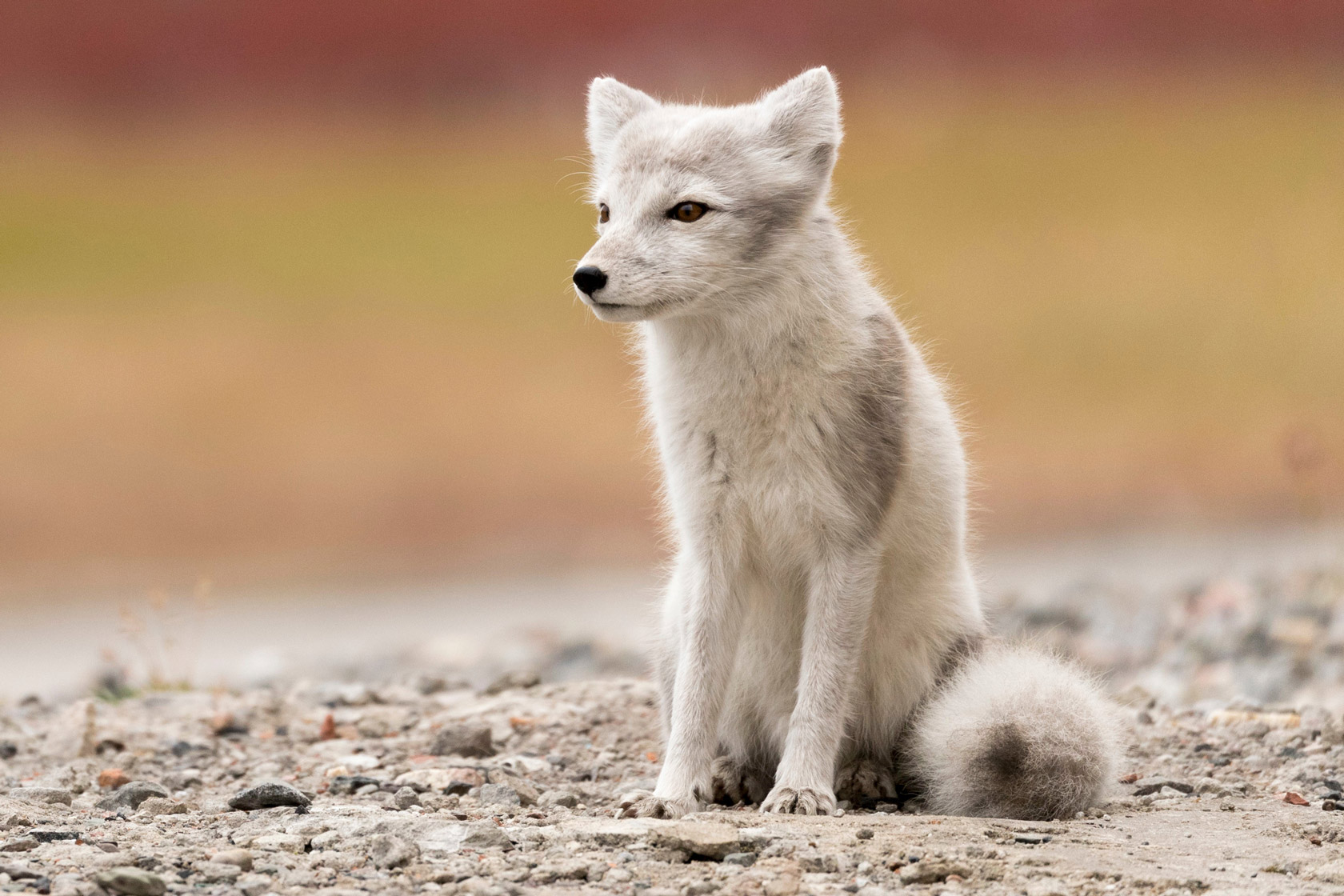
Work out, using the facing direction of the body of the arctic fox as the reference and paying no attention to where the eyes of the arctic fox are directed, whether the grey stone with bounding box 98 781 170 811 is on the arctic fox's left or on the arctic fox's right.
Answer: on the arctic fox's right

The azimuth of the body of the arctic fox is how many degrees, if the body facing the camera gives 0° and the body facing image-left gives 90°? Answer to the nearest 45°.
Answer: approximately 45°

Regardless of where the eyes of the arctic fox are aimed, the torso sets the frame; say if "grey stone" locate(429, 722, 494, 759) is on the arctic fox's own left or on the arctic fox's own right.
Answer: on the arctic fox's own right

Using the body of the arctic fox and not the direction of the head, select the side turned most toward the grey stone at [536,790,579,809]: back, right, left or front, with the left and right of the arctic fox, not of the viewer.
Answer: right

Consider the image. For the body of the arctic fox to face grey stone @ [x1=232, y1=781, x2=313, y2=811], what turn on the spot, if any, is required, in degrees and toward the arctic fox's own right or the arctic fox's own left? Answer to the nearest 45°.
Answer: approximately 45° to the arctic fox's own right
